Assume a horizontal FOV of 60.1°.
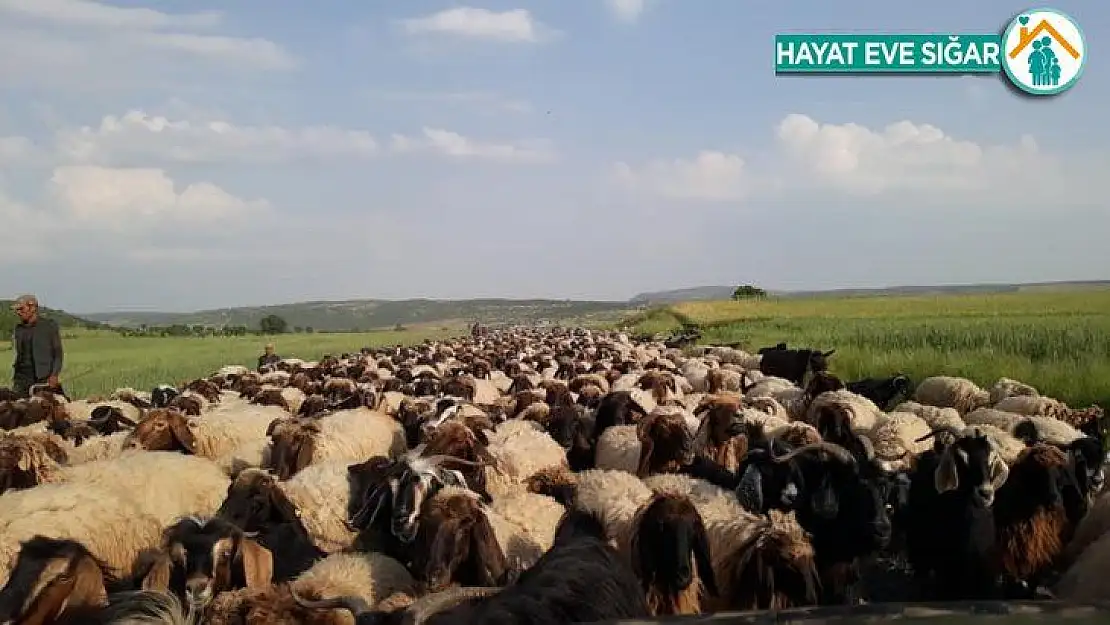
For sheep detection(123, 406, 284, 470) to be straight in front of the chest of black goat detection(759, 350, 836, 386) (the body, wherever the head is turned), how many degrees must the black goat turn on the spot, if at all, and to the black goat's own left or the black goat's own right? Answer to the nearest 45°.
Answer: approximately 135° to the black goat's own right

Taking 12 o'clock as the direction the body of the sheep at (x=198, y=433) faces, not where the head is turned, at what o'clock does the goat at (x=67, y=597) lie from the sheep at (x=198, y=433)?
the goat at (x=67, y=597) is roughly at 9 o'clock from the sheep at (x=198, y=433).

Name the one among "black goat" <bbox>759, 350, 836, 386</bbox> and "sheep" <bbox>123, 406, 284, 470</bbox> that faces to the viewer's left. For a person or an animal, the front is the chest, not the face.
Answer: the sheep

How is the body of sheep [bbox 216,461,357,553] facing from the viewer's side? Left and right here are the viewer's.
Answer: facing to the left of the viewer

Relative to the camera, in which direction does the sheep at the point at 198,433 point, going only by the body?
to the viewer's left

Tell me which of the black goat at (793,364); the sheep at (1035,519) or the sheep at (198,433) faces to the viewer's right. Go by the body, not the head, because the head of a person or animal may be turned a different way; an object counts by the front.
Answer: the black goat

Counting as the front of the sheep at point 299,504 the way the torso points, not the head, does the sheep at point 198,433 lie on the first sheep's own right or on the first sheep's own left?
on the first sheep's own right

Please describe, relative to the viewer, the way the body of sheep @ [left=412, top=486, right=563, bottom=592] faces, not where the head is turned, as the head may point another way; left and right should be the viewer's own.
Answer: facing the viewer and to the left of the viewer

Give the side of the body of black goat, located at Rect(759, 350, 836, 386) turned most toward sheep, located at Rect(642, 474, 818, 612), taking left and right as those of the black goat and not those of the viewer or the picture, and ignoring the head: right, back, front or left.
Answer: right

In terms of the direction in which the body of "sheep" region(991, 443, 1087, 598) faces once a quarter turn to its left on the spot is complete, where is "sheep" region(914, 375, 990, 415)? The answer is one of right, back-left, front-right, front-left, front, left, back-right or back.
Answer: left

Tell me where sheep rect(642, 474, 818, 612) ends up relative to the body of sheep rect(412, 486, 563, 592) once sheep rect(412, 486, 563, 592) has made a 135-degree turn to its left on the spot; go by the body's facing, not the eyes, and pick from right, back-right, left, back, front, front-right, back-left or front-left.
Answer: front

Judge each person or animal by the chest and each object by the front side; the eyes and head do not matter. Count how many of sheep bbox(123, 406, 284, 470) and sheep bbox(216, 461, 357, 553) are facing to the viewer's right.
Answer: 0

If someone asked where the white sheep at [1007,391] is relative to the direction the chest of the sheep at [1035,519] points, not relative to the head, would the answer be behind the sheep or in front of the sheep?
behind

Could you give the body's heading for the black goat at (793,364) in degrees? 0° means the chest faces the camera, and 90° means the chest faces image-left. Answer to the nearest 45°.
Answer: approximately 270°
